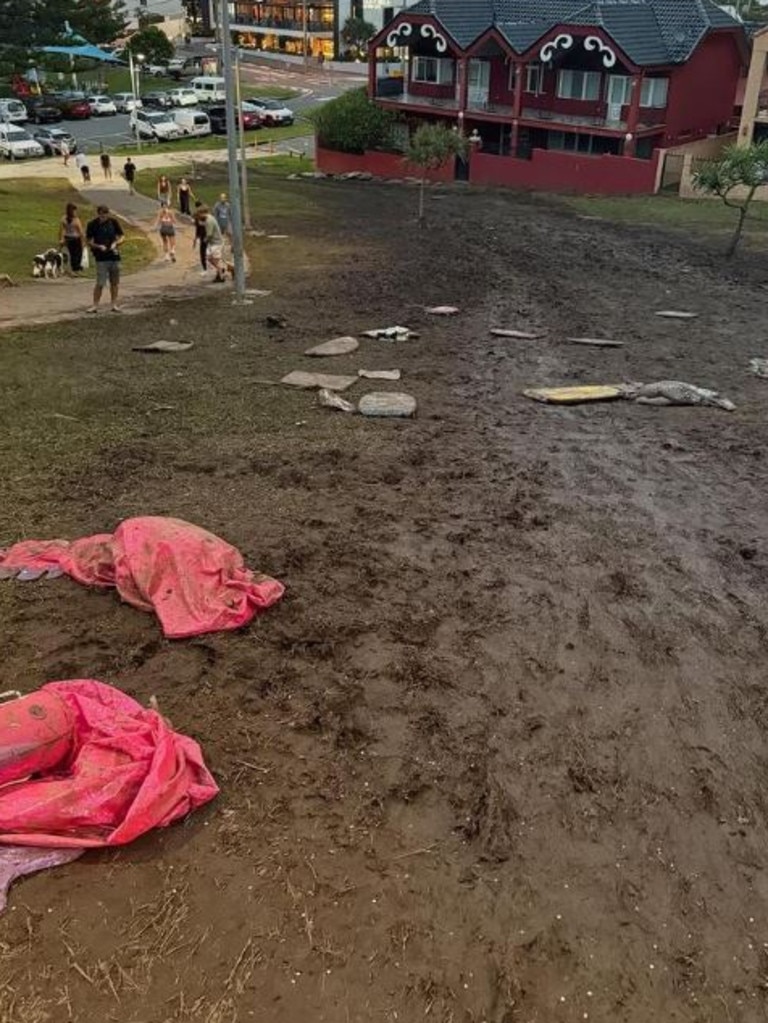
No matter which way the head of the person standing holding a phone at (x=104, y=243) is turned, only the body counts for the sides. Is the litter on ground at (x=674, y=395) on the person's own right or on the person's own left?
on the person's own left

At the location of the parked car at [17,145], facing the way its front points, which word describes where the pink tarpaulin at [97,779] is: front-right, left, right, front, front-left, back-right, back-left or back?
front-right

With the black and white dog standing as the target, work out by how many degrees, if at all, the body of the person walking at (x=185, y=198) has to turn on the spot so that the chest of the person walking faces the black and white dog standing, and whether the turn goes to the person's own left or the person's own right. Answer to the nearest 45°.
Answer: approximately 45° to the person's own right

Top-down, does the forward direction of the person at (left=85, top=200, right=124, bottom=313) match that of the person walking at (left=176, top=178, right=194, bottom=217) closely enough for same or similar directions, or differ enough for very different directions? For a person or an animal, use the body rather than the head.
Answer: same or similar directions

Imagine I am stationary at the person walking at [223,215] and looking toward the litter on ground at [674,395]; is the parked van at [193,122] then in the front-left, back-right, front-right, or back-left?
back-left

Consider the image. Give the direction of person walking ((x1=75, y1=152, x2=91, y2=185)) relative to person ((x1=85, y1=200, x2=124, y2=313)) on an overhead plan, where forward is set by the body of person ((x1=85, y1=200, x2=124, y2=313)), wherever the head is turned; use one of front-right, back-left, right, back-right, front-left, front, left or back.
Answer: back

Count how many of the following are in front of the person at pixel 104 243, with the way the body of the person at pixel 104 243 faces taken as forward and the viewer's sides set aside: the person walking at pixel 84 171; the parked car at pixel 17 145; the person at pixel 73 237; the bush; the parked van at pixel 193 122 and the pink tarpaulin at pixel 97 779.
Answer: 1

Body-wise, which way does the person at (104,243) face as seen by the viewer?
toward the camera

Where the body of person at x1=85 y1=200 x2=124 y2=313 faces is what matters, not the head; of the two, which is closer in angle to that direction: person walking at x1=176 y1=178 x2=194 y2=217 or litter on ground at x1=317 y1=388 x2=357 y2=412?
the litter on ground

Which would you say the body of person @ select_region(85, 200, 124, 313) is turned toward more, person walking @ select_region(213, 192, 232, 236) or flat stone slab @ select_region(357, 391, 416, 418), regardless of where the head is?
the flat stone slab

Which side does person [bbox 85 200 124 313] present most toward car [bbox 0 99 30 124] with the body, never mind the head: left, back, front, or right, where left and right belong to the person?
back

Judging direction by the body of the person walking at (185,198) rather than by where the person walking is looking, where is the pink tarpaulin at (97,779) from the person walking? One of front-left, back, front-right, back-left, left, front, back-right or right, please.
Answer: front

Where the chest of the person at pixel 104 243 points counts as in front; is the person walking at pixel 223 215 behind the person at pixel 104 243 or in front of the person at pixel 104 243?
behind

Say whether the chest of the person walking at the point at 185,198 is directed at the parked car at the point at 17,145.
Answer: no

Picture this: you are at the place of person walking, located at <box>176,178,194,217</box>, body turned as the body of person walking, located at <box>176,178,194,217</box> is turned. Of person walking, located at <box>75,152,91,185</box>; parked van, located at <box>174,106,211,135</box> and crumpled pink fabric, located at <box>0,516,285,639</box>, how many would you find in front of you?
1

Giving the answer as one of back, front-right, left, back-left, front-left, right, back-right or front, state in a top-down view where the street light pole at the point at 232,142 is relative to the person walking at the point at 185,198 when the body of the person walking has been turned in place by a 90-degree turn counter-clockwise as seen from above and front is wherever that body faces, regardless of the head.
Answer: right

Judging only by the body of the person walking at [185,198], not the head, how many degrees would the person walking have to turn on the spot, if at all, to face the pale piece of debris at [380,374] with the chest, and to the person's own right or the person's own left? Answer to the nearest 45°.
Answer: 0° — they already face it

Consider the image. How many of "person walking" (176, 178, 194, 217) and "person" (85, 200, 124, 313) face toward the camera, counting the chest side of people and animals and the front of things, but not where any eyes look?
2
